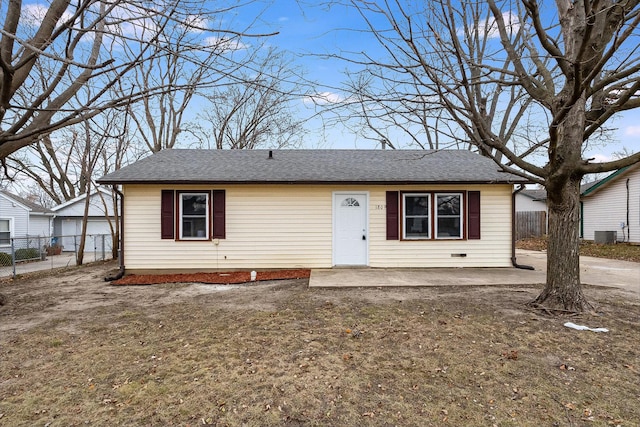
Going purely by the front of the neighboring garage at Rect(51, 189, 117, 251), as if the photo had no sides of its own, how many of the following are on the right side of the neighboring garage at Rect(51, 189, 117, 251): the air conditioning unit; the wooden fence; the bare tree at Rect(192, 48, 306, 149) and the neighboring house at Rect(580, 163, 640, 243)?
0

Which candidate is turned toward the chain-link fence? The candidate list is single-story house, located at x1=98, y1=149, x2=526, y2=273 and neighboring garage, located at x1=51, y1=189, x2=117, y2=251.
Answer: the neighboring garage

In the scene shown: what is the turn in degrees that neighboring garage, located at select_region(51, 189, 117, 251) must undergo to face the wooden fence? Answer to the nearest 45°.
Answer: approximately 45° to its left

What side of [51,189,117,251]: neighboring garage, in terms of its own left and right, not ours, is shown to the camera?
front

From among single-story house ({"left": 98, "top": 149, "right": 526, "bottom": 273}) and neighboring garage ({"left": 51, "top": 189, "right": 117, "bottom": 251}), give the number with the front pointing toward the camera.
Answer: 2

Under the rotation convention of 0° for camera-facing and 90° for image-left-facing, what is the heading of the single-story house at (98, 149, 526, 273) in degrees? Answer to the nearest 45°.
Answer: approximately 0°

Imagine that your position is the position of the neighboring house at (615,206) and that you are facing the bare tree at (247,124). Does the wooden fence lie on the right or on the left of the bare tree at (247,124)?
right

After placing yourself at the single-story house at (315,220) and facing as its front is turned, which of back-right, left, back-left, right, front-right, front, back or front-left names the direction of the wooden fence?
back-left

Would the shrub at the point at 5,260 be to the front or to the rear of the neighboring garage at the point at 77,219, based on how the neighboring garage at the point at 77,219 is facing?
to the front

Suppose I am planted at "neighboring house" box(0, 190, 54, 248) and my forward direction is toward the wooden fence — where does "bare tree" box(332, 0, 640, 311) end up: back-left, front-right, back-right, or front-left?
front-right

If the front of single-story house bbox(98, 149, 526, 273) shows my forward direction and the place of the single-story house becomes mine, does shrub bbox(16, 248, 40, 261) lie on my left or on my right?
on my right

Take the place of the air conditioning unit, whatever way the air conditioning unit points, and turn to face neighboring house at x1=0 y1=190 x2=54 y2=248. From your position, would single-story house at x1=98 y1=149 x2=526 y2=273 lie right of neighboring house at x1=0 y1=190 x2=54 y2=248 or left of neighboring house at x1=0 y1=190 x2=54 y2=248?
left
